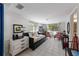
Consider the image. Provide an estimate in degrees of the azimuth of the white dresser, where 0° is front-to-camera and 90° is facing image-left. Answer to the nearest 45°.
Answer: approximately 315°
